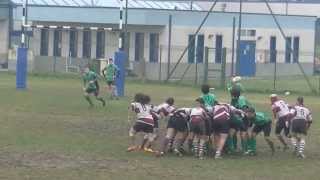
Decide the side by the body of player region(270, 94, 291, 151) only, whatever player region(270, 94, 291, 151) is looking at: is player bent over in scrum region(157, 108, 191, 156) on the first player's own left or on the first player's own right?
on the first player's own left

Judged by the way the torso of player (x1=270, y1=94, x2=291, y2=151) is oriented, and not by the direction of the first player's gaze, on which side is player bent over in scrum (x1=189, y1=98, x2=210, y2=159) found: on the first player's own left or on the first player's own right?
on the first player's own left

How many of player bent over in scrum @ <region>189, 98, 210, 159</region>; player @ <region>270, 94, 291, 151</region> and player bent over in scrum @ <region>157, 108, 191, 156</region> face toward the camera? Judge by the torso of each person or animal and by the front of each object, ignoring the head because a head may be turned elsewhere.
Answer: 0

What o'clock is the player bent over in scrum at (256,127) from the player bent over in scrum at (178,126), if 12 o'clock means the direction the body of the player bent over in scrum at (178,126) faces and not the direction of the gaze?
the player bent over in scrum at (256,127) is roughly at 1 o'clock from the player bent over in scrum at (178,126).

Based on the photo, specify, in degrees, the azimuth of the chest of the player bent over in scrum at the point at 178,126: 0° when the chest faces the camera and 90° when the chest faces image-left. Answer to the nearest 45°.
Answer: approximately 225°

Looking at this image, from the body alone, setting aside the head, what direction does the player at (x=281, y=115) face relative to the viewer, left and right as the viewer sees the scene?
facing away from the viewer and to the left of the viewer

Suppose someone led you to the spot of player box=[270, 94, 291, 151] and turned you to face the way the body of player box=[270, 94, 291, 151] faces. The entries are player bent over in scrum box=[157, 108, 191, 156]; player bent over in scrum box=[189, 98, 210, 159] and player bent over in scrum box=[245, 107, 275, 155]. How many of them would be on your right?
0

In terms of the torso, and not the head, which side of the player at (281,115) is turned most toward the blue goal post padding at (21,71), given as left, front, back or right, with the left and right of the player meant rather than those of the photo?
front

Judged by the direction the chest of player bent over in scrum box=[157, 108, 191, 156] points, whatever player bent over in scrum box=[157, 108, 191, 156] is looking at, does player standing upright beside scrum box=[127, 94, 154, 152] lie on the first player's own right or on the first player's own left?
on the first player's own left
